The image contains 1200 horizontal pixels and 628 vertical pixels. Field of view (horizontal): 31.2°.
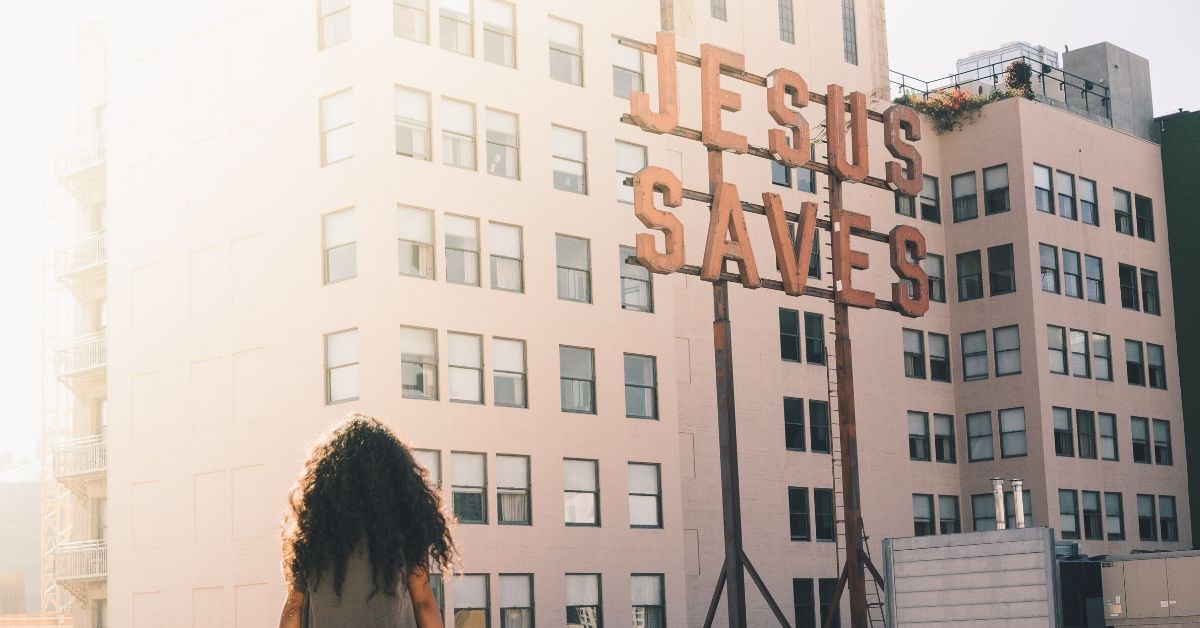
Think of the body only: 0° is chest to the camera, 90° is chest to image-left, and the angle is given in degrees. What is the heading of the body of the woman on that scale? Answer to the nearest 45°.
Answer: approximately 180°

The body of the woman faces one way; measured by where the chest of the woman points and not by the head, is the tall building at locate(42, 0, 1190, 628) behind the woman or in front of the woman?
in front

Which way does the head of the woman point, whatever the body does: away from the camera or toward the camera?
away from the camera
